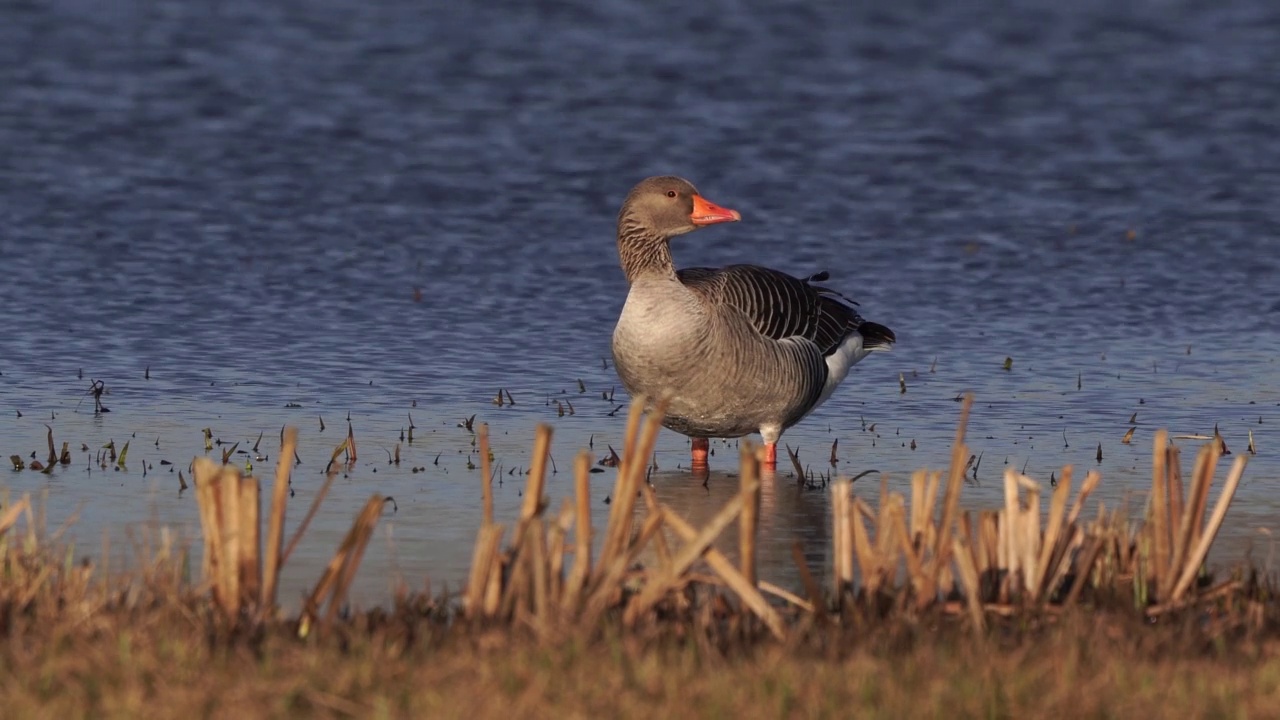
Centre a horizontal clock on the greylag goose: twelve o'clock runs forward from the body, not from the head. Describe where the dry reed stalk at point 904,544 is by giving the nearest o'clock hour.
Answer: The dry reed stalk is roughly at 10 o'clock from the greylag goose.

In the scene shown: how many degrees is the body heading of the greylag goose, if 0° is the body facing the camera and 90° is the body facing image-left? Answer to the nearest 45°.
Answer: approximately 45°

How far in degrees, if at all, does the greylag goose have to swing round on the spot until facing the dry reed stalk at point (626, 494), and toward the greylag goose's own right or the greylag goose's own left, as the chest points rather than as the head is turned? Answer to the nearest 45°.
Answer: approximately 45° to the greylag goose's own left

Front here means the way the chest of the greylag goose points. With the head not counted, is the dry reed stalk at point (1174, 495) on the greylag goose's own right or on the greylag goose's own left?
on the greylag goose's own left

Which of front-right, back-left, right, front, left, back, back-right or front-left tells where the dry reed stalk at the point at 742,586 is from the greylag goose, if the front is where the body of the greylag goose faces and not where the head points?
front-left
